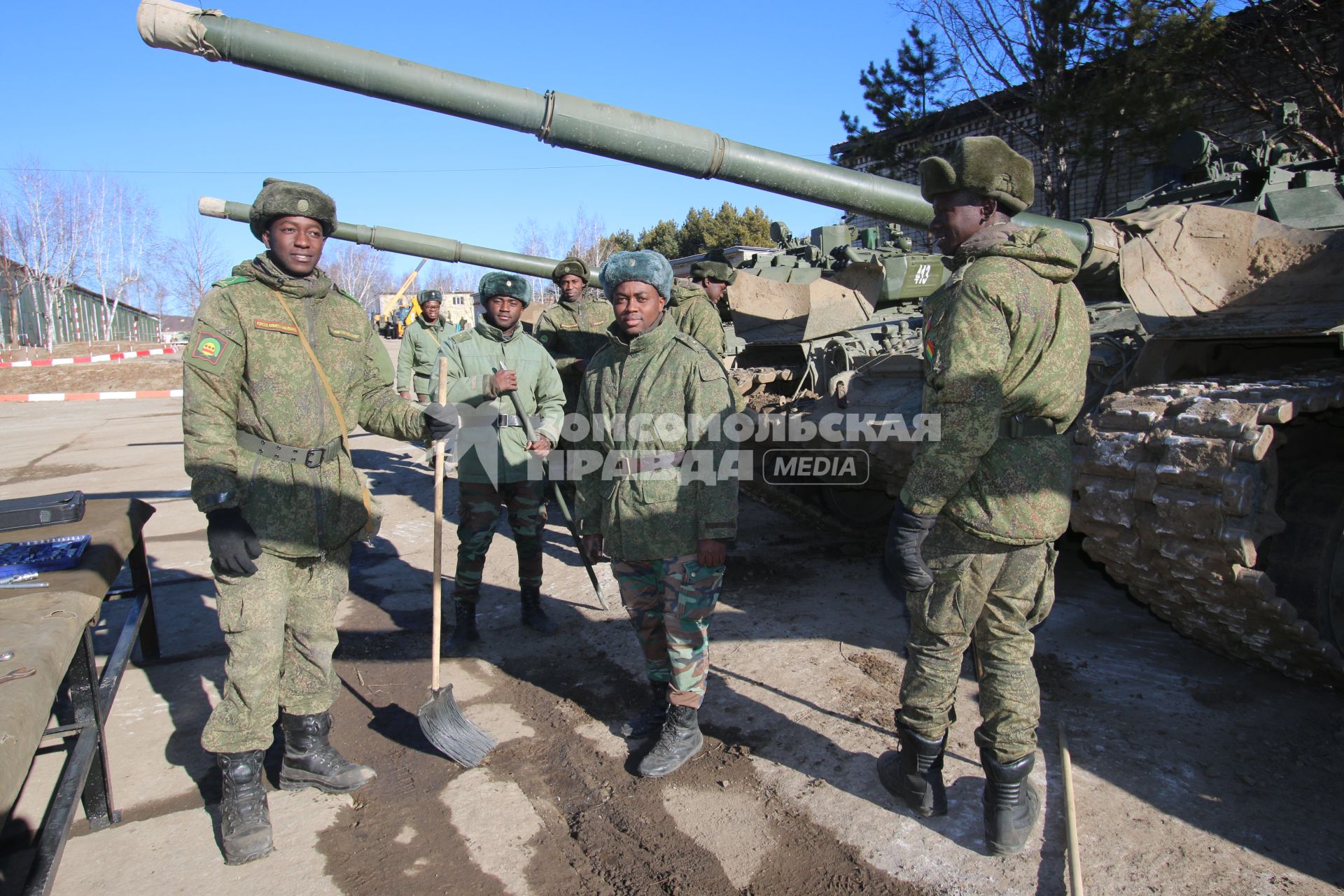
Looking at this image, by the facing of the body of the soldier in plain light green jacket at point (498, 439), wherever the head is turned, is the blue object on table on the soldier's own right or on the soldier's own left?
on the soldier's own right

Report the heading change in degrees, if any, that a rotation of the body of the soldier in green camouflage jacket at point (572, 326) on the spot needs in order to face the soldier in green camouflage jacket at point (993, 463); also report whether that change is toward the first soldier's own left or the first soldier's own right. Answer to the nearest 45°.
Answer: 0° — they already face them

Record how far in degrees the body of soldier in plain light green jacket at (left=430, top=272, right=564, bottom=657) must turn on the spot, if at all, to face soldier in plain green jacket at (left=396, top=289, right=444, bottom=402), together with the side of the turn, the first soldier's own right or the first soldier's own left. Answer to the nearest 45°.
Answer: approximately 180°

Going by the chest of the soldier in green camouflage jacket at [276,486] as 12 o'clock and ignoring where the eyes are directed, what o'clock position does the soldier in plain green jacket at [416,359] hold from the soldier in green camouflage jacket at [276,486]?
the soldier in plain green jacket at [416,359] is roughly at 8 o'clock from the soldier in green camouflage jacket at [276,486].

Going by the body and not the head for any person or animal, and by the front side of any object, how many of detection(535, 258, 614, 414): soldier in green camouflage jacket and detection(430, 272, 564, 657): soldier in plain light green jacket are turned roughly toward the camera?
2

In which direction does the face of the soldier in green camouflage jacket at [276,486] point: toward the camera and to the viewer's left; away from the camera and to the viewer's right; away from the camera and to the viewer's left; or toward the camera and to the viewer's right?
toward the camera and to the viewer's right

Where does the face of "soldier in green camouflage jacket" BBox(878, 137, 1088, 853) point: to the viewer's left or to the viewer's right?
to the viewer's left

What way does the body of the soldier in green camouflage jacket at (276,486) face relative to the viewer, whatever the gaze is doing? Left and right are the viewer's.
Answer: facing the viewer and to the right of the viewer

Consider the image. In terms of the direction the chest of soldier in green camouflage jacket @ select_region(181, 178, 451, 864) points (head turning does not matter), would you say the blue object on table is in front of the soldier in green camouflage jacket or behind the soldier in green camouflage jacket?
behind
